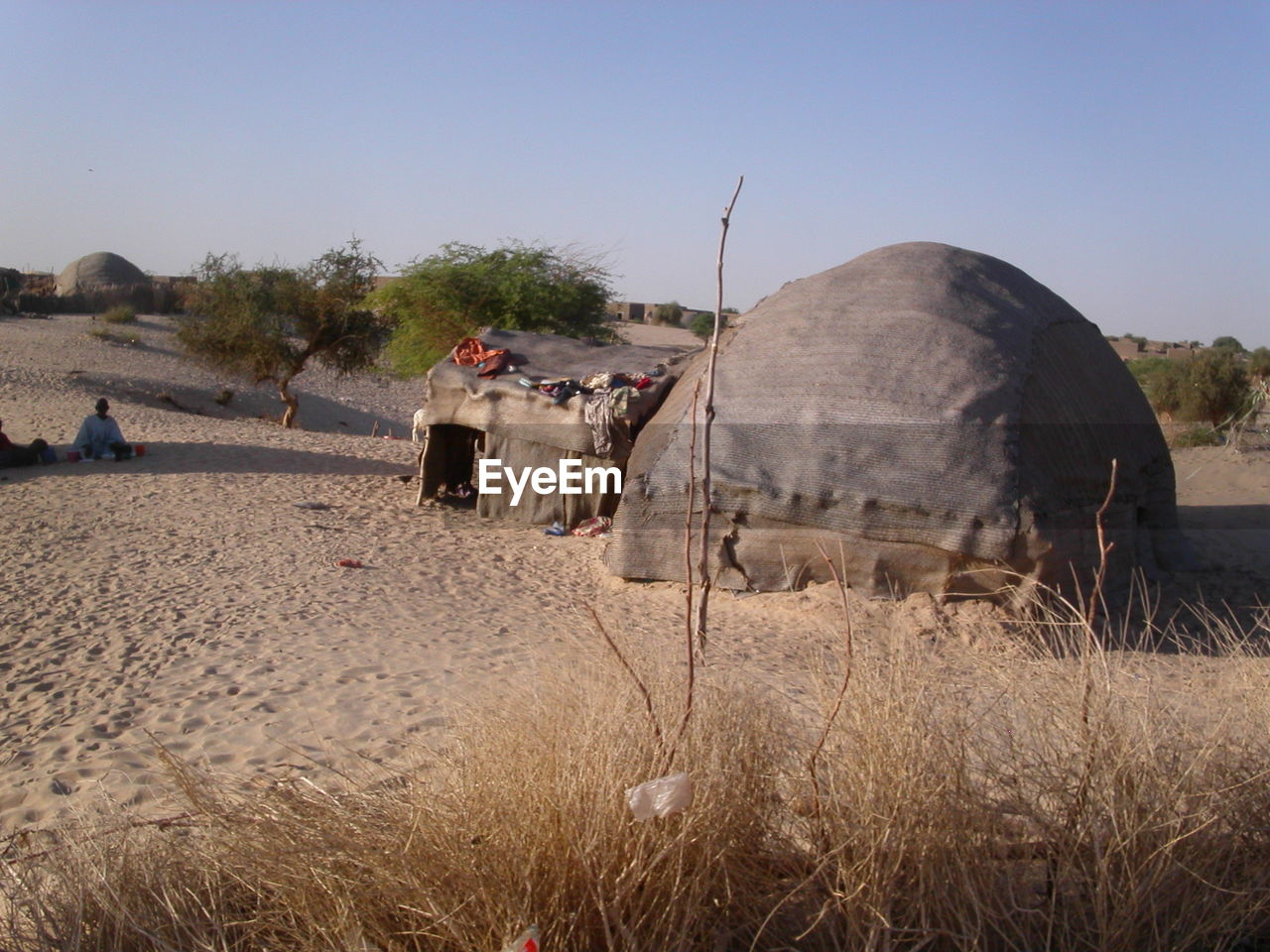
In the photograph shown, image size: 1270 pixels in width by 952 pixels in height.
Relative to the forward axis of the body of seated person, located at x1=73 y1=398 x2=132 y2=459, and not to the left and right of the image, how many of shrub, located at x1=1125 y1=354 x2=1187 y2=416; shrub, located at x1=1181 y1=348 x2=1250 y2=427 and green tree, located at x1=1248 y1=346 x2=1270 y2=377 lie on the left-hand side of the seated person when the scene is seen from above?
3

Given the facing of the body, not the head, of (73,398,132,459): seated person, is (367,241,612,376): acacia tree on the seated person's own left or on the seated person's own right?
on the seated person's own left

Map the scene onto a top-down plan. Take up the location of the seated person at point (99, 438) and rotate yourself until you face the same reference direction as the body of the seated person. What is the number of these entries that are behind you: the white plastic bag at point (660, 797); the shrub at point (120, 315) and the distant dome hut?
2

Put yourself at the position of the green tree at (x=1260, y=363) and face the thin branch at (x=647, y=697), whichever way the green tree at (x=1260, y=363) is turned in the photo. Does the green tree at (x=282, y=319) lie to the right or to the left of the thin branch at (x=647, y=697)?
right

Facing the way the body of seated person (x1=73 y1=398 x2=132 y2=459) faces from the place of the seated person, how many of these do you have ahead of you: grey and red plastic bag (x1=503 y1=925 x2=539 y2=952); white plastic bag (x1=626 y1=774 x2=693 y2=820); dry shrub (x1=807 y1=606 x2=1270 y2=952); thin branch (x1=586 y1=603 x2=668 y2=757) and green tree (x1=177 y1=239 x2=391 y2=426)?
4

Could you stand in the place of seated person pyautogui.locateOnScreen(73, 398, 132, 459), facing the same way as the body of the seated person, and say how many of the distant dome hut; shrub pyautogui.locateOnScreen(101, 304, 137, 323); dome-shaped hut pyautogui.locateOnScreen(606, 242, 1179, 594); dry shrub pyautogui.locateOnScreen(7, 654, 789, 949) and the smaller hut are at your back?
2

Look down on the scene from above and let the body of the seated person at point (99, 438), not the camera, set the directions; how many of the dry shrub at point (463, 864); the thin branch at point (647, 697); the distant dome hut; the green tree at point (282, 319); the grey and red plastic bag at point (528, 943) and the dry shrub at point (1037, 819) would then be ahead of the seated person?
4

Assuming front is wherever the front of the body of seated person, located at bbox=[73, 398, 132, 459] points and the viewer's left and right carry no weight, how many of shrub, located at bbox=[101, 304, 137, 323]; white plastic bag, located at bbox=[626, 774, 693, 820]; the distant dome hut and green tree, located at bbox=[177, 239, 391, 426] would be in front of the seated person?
1

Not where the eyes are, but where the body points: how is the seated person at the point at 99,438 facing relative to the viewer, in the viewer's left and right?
facing the viewer

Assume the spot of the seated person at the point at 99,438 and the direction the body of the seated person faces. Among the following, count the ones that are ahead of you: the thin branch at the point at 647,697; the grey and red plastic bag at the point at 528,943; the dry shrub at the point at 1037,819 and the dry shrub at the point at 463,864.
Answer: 4

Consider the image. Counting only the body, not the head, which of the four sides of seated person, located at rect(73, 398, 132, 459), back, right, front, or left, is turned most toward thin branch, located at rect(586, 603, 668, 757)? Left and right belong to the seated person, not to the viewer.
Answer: front

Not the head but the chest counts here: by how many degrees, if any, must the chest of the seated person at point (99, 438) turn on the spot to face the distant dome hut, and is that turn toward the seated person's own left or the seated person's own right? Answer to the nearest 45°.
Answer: approximately 180°

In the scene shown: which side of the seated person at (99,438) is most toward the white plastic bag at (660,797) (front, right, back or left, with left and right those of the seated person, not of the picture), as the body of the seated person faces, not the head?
front

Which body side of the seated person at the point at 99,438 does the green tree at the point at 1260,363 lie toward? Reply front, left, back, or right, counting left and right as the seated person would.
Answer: left

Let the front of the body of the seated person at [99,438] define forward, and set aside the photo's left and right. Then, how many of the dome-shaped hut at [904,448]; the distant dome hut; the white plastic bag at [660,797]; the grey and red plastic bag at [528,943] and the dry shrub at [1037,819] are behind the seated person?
1

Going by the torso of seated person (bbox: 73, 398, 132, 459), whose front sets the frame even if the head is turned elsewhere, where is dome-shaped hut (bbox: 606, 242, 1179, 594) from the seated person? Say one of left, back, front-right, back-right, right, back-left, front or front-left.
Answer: front-left

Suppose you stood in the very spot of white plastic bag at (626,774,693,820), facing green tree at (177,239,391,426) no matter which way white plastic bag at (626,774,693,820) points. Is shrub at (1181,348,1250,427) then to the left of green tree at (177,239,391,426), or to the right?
right

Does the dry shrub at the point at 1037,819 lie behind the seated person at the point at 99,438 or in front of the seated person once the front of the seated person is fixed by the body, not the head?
in front
